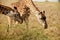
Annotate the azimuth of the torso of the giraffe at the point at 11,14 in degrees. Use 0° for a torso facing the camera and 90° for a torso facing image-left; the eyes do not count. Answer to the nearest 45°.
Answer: approximately 270°
